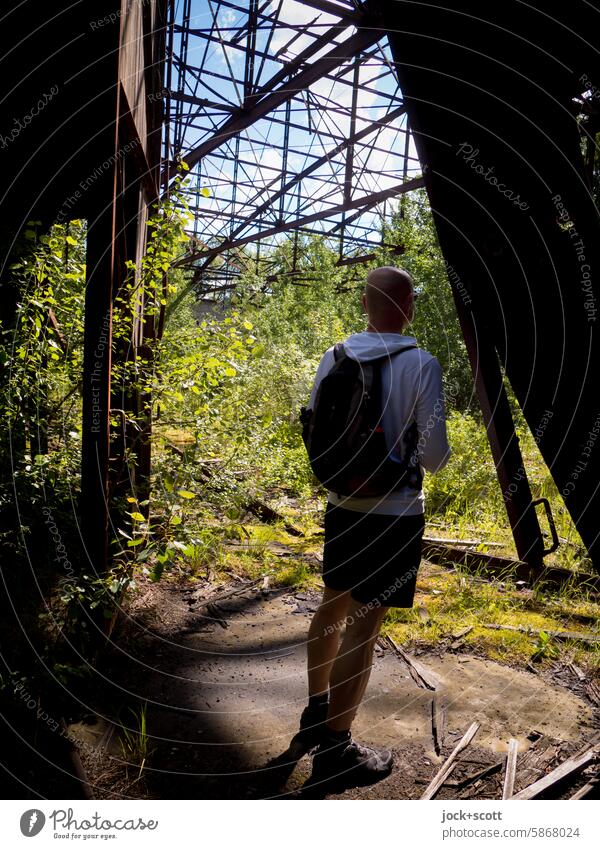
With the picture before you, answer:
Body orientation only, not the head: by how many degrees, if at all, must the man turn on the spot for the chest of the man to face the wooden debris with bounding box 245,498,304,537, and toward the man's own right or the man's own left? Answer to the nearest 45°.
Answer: approximately 45° to the man's own left

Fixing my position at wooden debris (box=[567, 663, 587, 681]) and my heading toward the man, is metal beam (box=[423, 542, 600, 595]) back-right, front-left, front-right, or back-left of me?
back-right

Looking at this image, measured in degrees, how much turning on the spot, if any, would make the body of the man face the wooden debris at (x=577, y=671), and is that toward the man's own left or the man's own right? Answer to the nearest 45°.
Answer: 0° — they already face it

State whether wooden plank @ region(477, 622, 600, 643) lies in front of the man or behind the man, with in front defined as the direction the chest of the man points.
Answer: in front

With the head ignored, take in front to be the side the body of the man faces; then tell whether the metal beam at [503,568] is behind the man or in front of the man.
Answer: in front

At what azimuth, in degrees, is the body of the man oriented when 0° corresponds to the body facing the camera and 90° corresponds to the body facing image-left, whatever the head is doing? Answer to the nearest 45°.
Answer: approximately 225°

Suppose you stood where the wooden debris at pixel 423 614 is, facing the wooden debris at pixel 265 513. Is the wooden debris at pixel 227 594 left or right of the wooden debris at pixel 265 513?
left
